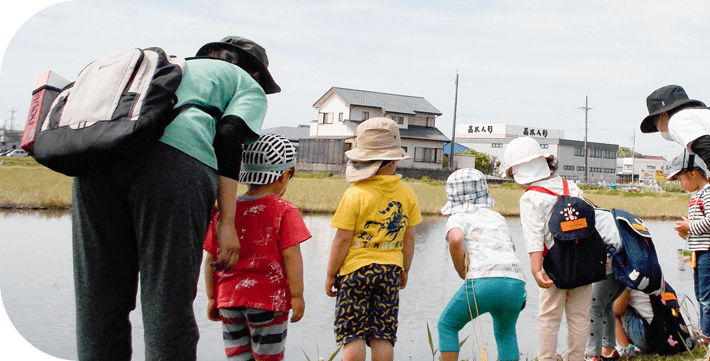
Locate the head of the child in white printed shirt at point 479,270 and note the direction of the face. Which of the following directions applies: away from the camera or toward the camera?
away from the camera

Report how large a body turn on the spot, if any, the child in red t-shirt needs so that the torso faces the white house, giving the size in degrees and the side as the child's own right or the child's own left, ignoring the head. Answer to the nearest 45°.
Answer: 0° — they already face it

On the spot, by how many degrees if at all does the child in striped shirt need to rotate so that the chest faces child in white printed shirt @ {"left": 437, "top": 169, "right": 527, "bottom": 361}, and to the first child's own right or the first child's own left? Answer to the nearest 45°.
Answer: approximately 45° to the first child's own left

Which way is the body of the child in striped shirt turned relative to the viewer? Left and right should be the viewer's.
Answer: facing to the left of the viewer

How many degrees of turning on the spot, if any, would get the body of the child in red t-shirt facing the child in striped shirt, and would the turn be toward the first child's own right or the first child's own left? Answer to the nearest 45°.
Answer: approximately 90° to the first child's own right

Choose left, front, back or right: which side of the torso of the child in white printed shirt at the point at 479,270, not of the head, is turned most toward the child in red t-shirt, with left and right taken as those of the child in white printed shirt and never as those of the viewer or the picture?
left

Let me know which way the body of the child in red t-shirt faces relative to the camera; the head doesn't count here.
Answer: away from the camera

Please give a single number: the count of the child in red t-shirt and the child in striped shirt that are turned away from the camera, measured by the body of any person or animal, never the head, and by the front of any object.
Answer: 1

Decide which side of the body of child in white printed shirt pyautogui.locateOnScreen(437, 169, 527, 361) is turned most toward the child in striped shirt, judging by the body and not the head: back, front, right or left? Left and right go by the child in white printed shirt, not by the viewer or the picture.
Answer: right
